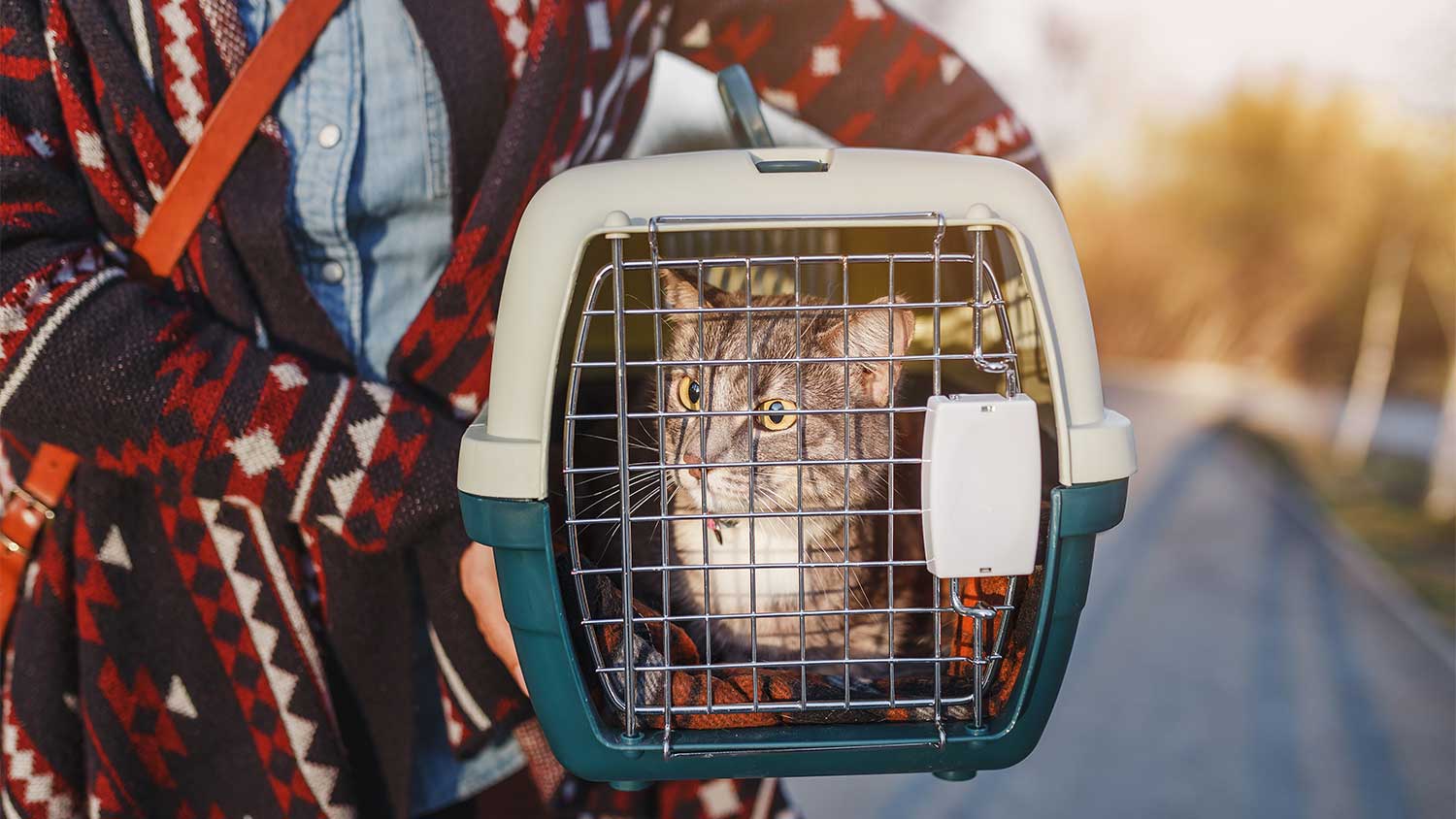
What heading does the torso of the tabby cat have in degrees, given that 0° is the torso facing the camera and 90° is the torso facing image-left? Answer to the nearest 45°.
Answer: approximately 45°

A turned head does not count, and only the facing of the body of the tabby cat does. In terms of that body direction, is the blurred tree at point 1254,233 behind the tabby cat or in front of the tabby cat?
behind
